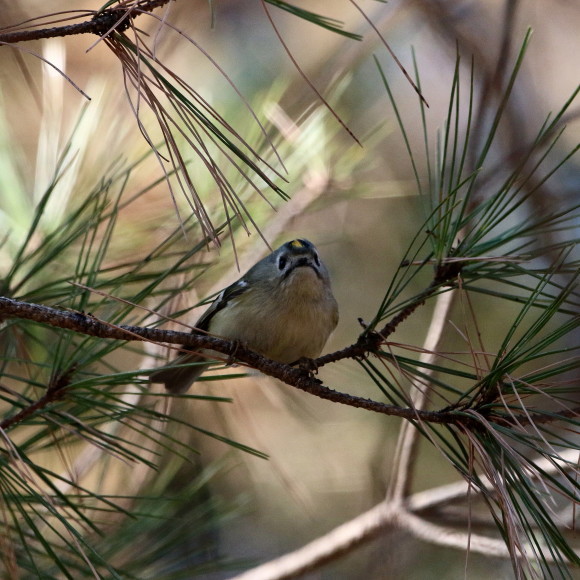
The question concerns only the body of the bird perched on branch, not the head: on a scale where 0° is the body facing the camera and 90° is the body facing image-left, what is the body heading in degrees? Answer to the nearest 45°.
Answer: approximately 315°
